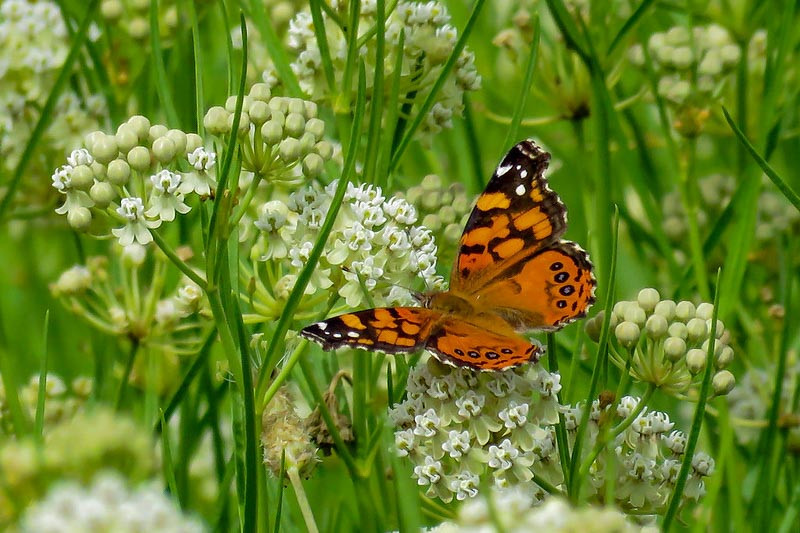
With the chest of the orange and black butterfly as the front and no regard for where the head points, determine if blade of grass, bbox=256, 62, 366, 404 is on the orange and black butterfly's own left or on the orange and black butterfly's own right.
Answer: on the orange and black butterfly's own left

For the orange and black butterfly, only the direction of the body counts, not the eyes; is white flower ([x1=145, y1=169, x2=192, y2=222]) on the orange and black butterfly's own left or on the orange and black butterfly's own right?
on the orange and black butterfly's own left

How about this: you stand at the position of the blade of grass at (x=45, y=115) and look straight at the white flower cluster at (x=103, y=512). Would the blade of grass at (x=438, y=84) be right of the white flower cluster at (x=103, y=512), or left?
left

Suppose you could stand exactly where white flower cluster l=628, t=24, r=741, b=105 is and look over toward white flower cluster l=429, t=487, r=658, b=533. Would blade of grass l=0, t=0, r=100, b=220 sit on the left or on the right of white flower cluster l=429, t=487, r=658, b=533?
right

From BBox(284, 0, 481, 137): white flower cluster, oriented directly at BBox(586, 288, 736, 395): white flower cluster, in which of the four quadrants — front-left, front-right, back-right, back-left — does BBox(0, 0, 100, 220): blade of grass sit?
back-right

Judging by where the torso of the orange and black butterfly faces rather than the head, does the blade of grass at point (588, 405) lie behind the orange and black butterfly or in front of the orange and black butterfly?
behind

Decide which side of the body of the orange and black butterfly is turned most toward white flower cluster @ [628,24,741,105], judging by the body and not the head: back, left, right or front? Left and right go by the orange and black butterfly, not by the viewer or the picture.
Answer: right

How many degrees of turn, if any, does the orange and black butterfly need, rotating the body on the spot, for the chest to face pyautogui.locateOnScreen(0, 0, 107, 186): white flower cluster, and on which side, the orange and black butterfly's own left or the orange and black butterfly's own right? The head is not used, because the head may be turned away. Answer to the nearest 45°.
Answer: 0° — it already faces it

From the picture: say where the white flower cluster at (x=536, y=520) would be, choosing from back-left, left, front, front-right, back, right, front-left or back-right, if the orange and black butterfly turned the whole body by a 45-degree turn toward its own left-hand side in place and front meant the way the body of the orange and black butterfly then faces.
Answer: left

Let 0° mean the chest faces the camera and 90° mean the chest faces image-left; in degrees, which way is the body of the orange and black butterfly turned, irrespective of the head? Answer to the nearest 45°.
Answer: approximately 135°

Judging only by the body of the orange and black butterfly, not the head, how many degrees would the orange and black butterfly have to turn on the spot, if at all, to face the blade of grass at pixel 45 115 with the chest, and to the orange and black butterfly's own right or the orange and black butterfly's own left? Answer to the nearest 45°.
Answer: approximately 45° to the orange and black butterfly's own left

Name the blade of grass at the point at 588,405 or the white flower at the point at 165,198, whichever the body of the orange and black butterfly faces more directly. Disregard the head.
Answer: the white flower
